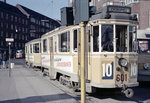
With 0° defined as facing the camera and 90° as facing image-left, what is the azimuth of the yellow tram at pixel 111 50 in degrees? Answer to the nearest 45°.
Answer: approximately 315°

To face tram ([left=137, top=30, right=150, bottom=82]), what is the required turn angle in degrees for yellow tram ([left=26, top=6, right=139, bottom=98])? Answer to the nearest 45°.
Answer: approximately 90° to its left
